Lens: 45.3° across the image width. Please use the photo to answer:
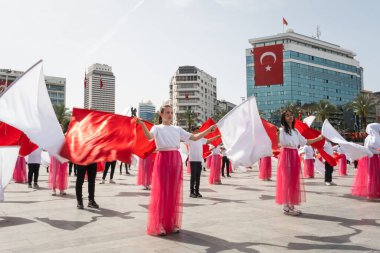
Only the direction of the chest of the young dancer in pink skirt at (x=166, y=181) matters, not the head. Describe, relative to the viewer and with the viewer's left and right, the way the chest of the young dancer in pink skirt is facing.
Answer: facing the viewer

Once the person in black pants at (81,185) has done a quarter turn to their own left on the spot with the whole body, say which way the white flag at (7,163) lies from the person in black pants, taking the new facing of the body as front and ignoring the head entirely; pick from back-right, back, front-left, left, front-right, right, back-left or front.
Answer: back

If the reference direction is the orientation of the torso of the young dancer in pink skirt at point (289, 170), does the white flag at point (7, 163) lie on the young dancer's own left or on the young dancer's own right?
on the young dancer's own right

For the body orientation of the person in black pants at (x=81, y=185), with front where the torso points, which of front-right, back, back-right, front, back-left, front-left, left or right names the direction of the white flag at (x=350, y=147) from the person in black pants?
front-left

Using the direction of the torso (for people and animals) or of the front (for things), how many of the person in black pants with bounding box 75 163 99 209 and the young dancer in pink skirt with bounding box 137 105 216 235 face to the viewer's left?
0

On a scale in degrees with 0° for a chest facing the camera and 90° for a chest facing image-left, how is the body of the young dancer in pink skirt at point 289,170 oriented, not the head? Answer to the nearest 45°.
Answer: approximately 315°

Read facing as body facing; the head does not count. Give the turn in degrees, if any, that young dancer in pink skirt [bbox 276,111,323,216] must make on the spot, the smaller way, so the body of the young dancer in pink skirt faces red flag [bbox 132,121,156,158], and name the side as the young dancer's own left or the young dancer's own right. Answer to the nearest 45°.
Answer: approximately 90° to the young dancer's own right

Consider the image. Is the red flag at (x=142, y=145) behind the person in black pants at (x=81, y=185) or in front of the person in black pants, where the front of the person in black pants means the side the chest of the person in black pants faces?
in front

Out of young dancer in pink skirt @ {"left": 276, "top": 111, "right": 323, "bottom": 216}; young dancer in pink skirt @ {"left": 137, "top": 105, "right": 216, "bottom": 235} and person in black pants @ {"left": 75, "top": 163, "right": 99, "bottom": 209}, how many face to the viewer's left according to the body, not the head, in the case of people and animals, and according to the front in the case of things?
0

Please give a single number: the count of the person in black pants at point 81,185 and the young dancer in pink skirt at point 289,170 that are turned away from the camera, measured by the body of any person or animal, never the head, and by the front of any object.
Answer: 0

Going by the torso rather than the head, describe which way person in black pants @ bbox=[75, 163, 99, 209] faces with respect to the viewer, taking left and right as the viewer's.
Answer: facing the viewer and to the right of the viewer

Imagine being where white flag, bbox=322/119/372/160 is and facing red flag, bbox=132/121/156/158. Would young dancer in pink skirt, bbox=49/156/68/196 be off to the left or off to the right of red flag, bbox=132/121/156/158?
right
